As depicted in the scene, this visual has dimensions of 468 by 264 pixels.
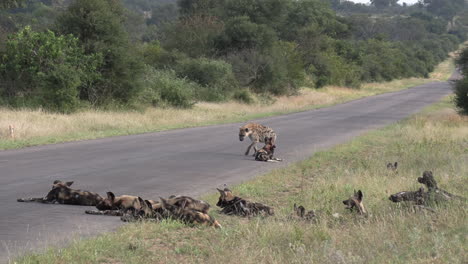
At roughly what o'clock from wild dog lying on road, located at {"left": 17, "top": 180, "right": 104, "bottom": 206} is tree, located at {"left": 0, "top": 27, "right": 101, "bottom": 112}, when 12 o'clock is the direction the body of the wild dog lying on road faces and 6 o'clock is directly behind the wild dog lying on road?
The tree is roughly at 3 o'clock from the wild dog lying on road.

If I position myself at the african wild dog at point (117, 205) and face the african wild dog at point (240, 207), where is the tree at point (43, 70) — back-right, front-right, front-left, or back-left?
back-left

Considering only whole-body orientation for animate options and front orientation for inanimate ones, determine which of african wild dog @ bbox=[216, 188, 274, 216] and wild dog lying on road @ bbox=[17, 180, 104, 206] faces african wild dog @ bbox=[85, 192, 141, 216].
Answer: african wild dog @ bbox=[216, 188, 274, 216]

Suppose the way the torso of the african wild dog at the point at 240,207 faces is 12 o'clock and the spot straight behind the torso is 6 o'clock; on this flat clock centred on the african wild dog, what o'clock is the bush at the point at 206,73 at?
The bush is roughly at 3 o'clock from the african wild dog.

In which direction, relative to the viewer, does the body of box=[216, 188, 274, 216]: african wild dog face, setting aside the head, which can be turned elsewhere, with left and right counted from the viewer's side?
facing to the left of the viewer

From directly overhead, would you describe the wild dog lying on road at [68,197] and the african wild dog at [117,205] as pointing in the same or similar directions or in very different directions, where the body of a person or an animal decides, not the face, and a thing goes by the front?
same or similar directions

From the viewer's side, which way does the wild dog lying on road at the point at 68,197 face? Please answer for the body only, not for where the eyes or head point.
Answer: to the viewer's left

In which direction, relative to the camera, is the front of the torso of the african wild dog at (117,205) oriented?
to the viewer's left

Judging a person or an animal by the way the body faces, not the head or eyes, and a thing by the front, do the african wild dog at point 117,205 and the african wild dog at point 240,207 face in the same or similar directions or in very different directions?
same or similar directions

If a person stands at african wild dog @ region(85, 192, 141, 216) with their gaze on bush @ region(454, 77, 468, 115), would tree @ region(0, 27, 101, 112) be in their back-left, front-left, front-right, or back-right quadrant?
front-left

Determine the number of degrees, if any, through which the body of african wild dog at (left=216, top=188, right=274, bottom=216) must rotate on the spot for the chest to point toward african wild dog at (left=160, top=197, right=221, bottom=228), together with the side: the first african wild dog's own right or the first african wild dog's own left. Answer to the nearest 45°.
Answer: approximately 45° to the first african wild dog's own left
